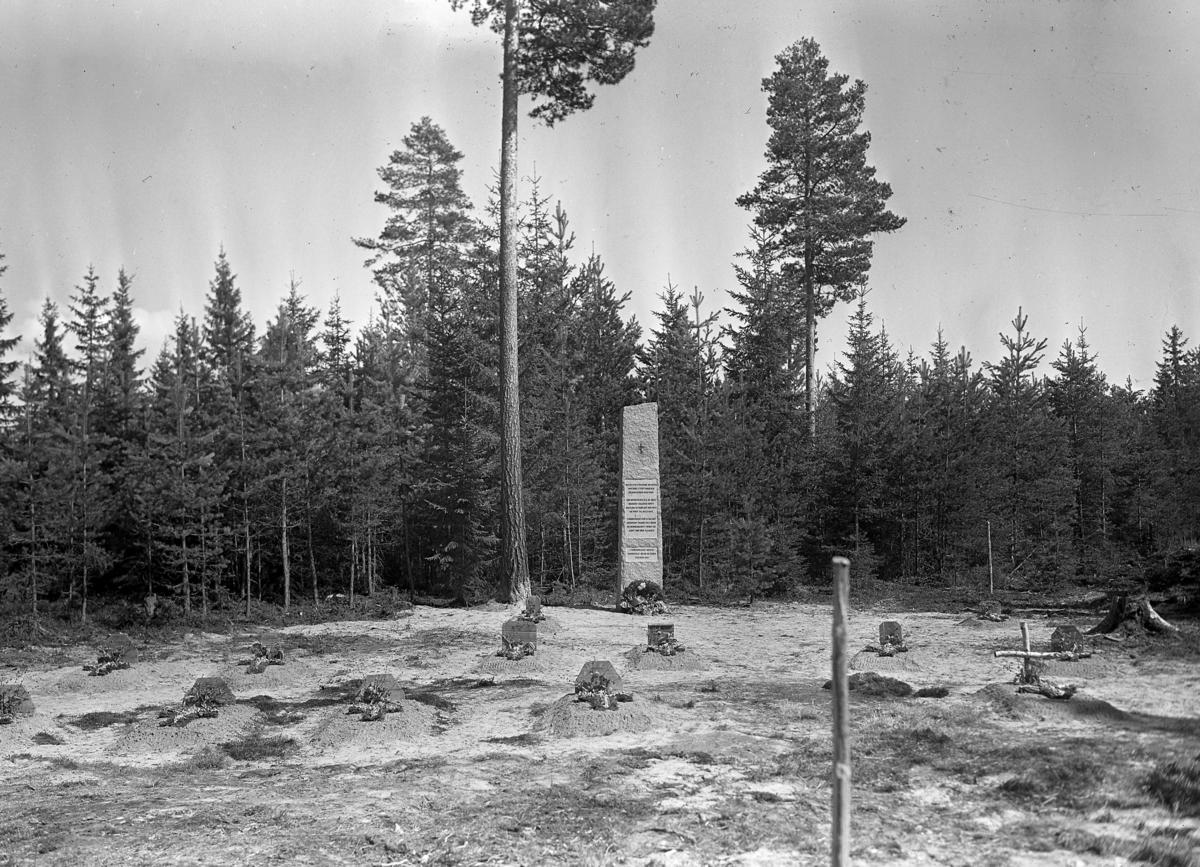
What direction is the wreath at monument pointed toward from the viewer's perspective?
toward the camera

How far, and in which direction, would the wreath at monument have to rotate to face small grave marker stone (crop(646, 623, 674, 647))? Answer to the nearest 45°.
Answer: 0° — it already faces it

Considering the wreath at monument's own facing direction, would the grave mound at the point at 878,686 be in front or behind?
in front

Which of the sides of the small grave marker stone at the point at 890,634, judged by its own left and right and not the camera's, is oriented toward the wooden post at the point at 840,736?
front

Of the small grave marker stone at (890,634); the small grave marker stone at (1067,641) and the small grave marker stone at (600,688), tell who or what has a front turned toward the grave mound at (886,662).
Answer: the small grave marker stone at (890,634)

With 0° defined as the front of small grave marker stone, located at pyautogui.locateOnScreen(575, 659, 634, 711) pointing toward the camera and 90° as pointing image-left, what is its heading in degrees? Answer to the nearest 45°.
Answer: approximately 0°

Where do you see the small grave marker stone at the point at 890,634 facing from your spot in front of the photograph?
facing the viewer

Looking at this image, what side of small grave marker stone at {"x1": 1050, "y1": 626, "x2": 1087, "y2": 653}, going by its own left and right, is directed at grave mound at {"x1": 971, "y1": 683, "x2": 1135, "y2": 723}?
front

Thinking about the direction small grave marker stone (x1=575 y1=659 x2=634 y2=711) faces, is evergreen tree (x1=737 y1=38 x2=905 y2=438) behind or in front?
behind

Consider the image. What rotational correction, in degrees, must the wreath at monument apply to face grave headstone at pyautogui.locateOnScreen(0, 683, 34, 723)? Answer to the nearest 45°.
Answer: approximately 45° to its right
